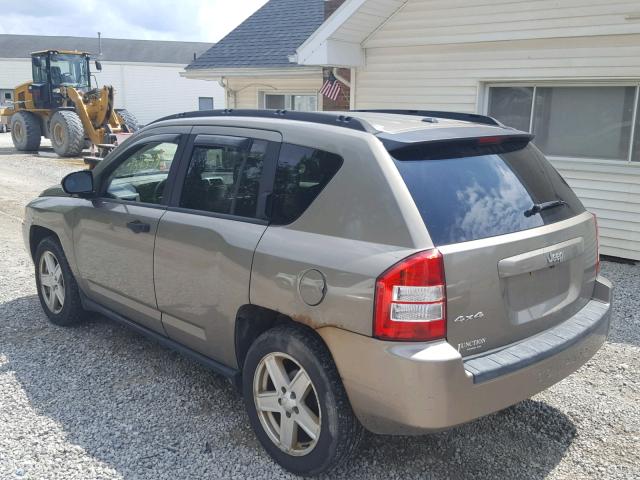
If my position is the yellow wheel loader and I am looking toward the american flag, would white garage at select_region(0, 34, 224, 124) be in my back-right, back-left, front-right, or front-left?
back-left

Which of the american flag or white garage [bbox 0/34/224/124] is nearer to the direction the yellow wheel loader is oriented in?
the american flag

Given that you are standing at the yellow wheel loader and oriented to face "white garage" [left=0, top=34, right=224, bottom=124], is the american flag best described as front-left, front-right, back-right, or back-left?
back-right

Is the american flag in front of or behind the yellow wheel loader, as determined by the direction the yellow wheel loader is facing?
in front

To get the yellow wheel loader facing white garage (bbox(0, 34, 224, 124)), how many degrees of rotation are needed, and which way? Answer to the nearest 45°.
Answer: approximately 135° to its left

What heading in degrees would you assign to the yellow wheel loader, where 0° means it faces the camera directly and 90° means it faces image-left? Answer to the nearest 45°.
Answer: approximately 315°
